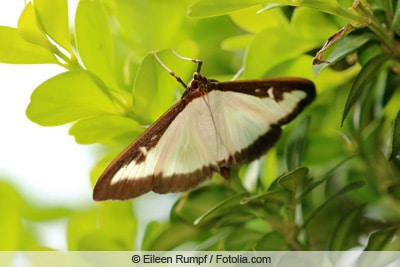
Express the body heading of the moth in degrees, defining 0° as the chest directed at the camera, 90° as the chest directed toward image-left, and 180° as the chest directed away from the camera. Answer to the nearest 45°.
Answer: approximately 180°
